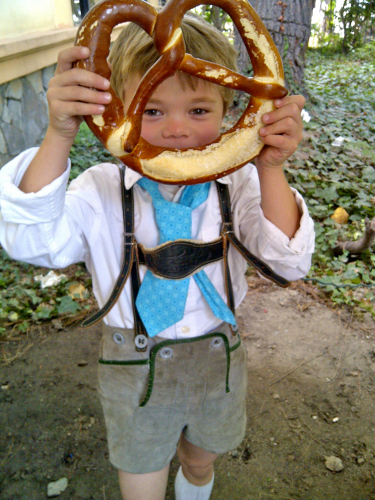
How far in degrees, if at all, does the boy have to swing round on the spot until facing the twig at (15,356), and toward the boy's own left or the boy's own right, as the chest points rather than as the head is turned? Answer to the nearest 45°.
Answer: approximately 135° to the boy's own right

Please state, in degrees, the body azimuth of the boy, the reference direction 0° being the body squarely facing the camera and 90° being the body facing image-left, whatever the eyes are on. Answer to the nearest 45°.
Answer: approximately 0°

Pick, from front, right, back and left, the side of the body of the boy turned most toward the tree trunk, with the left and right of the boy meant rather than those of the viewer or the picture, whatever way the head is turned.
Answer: back

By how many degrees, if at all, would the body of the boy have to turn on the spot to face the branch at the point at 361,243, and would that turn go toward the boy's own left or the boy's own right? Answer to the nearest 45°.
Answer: approximately 135° to the boy's own left

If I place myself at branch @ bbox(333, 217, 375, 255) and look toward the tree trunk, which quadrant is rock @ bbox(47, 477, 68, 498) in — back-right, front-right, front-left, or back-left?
back-left

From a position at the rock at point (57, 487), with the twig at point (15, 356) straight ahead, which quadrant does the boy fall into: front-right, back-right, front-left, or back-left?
back-right
